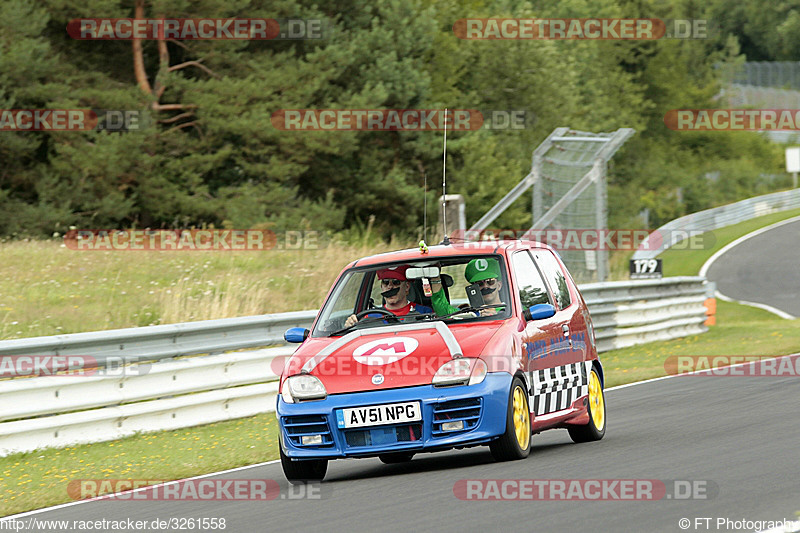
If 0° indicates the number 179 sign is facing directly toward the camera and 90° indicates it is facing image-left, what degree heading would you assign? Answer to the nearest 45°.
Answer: approximately 0°

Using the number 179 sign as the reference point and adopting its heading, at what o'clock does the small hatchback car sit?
The small hatchback car is roughly at 12 o'clock from the number 179 sign.
